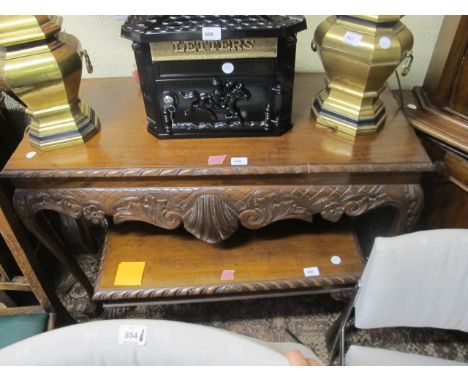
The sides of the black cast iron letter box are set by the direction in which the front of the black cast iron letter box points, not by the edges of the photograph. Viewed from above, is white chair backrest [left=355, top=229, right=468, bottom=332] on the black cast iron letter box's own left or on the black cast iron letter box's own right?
on the black cast iron letter box's own left

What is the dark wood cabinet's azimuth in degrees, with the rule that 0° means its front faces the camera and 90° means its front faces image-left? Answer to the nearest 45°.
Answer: approximately 45°

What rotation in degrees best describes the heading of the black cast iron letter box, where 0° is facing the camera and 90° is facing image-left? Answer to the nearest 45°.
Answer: approximately 0°

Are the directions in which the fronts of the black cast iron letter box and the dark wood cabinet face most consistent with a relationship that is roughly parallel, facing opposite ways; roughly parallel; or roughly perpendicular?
roughly perpendicular

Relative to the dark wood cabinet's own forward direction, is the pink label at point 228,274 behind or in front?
in front

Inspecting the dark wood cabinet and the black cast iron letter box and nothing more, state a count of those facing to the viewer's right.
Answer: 0

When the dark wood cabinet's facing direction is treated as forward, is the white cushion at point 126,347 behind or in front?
in front
